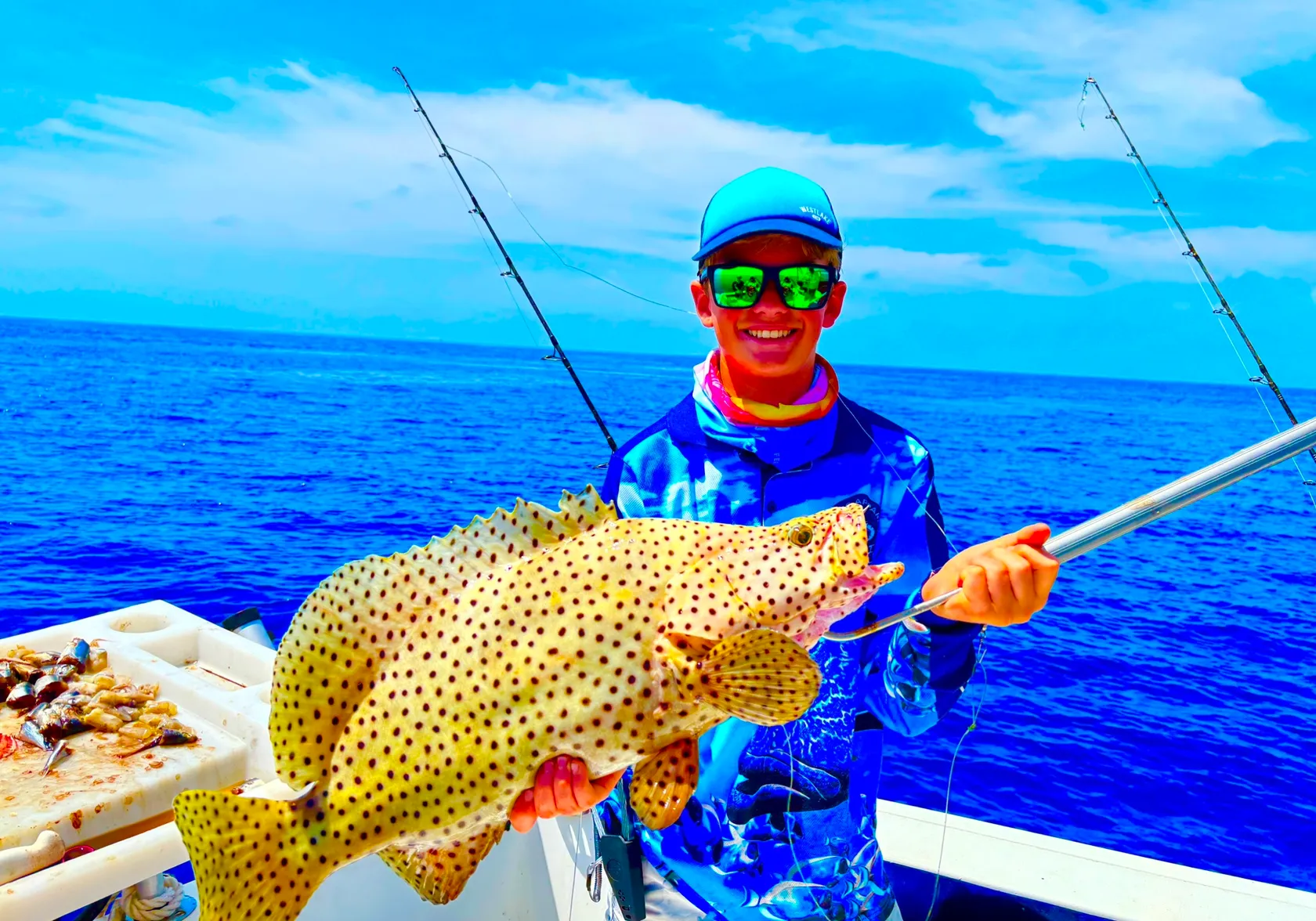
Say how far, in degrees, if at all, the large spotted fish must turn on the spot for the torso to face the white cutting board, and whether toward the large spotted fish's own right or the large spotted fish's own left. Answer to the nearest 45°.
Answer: approximately 135° to the large spotted fish's own left

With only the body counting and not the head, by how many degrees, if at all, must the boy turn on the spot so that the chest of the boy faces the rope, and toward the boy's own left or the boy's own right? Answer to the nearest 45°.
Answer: approximately 90° to the boy's own right

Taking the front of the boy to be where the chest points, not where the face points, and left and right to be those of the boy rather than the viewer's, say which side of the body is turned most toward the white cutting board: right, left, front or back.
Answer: right

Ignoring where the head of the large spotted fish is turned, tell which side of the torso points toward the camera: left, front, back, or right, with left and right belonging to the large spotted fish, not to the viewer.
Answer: right

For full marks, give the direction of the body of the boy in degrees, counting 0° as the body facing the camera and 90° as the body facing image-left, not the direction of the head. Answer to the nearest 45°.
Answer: approximately 0°
